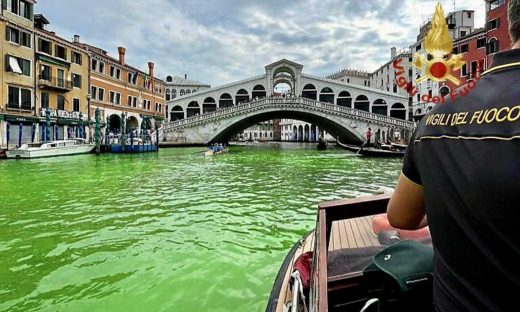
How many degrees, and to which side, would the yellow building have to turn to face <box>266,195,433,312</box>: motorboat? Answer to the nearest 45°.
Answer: approximately 45° to its right

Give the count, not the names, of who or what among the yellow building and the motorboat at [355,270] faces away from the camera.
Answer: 1

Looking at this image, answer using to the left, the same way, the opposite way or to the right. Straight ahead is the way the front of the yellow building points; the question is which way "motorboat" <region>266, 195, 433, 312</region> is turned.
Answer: to the left

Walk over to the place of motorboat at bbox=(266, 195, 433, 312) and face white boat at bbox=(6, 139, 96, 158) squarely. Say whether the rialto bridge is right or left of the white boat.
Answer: right

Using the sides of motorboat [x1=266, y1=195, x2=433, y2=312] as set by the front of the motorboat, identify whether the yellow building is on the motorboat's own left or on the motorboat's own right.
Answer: on the motorboat's own left

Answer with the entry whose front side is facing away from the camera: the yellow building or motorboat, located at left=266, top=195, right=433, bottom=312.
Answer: the motorboat

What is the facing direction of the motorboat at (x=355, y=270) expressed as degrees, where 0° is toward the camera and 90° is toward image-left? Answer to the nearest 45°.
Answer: approximately 180°

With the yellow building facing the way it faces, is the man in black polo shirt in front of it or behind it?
in front

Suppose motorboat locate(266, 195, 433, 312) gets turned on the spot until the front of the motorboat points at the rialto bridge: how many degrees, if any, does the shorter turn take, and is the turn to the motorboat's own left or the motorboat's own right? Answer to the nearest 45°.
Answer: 0° — it already faces it

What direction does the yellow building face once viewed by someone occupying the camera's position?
facing the viewer and to the right of the viewer
